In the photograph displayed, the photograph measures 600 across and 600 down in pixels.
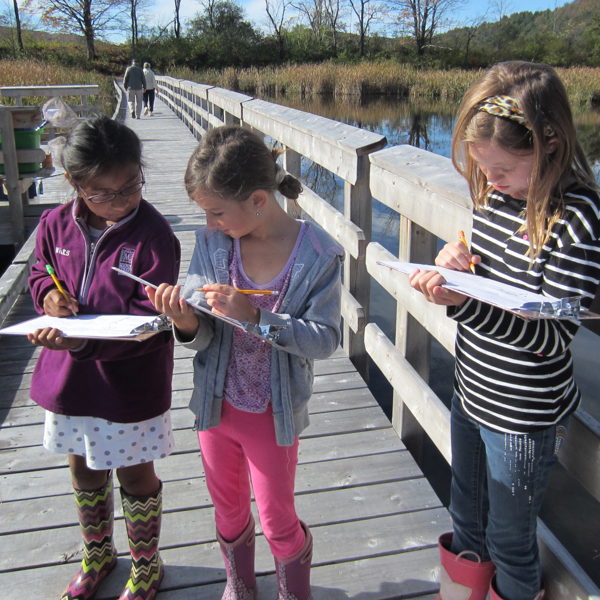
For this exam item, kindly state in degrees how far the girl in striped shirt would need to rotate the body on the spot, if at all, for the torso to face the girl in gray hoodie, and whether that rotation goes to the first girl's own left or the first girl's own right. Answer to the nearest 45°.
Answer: approximately 45° to the first girl's own right

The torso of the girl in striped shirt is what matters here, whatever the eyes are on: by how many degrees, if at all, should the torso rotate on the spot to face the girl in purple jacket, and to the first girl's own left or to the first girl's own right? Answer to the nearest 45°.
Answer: approximately 45° to the first girl's own right

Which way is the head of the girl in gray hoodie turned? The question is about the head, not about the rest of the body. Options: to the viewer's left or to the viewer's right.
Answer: to the viewer's left

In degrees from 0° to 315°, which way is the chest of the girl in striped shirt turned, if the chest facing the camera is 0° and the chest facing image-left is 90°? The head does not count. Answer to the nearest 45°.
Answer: approximately 45°

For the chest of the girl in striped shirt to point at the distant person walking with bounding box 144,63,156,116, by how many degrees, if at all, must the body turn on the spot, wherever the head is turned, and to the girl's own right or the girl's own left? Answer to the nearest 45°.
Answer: approximately 90° to the girl's own right

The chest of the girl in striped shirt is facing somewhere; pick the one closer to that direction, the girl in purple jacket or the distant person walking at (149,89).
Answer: the girl in purple jacket
